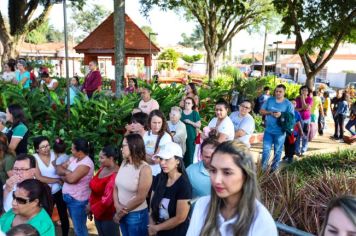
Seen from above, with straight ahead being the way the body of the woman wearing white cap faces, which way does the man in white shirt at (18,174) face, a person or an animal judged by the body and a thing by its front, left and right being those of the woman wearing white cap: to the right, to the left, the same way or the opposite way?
the same way

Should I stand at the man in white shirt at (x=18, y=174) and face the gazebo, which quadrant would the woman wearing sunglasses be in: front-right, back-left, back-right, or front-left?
back-right

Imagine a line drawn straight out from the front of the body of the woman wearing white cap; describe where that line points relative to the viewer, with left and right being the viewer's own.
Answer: facing the viewer and to the left of the viewer

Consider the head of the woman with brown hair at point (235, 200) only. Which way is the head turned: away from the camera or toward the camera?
toward the camera

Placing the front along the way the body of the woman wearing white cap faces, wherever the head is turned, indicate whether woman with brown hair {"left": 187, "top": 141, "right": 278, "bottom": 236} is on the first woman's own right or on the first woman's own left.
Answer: on the first woman's own left

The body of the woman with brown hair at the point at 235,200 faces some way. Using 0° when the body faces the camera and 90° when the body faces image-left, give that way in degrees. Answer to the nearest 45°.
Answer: approximately 45°

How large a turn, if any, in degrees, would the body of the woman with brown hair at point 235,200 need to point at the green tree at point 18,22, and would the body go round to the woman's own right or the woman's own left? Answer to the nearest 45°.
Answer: approximately 90° to the woman's own right

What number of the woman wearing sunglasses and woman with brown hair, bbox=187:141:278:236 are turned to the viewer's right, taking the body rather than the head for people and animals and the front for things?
0

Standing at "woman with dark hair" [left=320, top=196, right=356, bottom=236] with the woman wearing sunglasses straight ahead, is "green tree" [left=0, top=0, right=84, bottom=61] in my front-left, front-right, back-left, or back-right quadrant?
front-right

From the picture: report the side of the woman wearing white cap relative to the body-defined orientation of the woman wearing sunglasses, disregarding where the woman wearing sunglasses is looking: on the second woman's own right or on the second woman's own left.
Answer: on the second woman's own left

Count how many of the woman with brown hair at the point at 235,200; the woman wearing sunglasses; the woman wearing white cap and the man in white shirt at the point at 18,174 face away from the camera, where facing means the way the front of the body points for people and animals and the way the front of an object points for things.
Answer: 0
